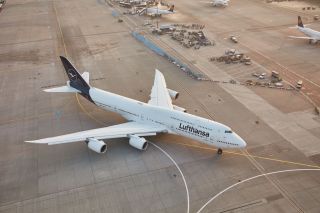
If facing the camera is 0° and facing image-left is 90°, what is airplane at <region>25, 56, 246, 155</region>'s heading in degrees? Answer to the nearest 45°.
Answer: approximately 315°
